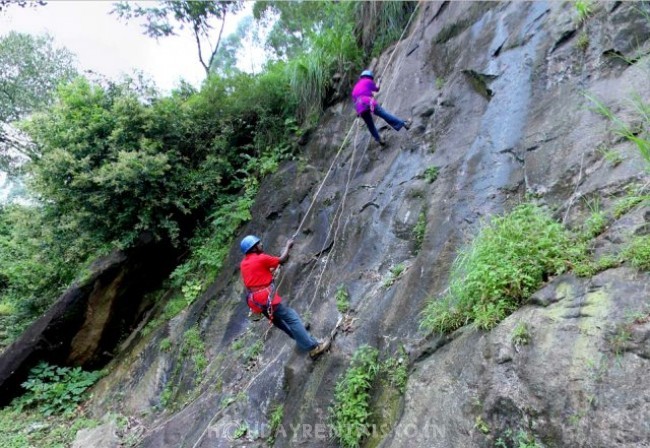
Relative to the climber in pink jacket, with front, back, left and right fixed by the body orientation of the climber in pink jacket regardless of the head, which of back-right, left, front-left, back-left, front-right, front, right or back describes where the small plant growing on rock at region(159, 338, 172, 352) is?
back-left

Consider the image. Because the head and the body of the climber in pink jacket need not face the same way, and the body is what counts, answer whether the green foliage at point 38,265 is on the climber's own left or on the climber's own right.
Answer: on the climber's own left

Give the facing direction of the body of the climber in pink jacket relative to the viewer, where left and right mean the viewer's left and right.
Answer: facing away from the viewer and to the right of the viewer

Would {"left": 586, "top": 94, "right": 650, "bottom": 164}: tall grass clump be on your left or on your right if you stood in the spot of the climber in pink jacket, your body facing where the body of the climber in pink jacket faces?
on your right

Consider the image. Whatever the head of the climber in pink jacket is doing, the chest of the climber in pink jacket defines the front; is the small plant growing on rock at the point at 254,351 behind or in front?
behind

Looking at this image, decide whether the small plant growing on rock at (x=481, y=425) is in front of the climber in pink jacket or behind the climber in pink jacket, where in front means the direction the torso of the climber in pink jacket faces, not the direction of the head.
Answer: behind
